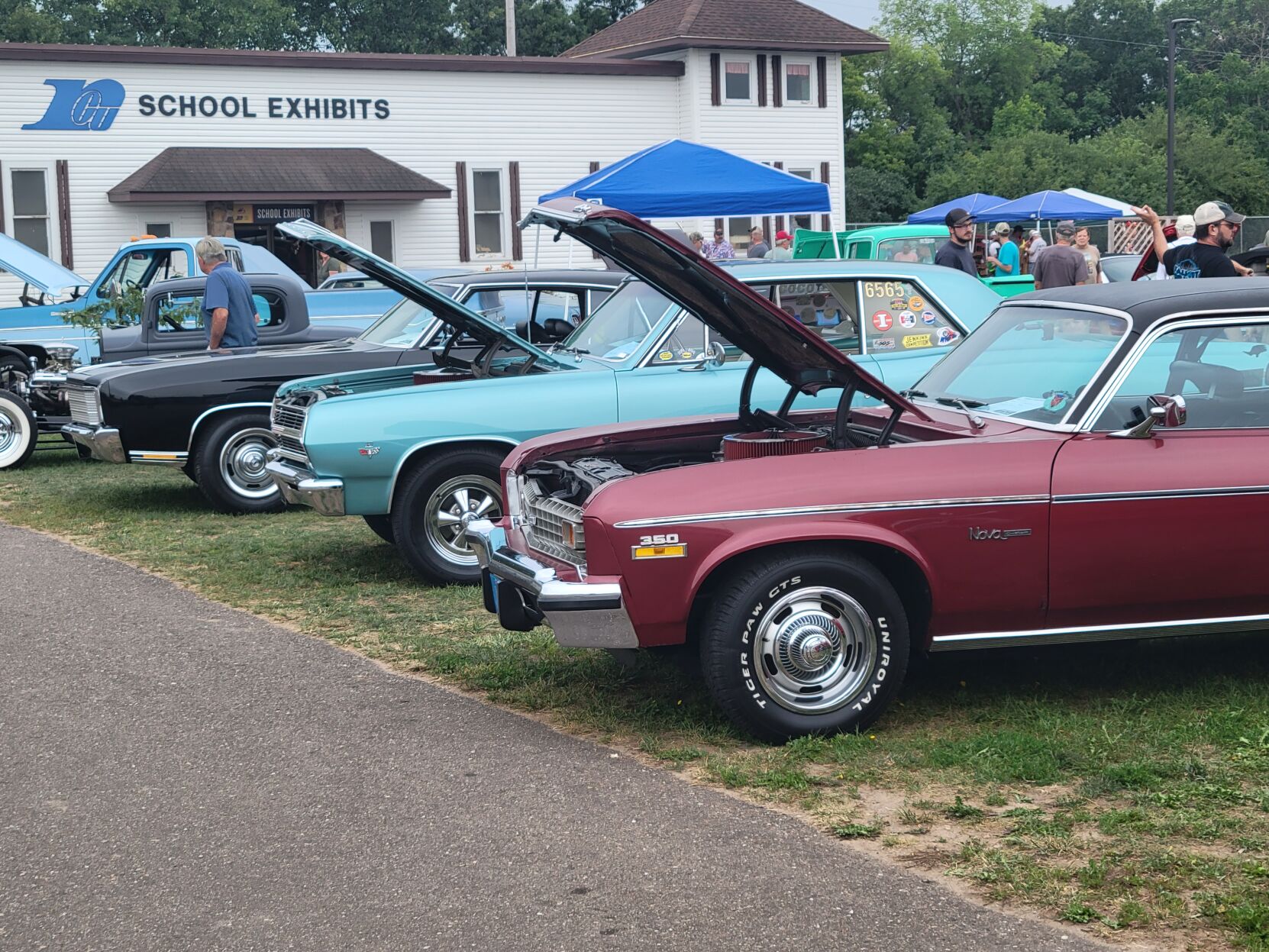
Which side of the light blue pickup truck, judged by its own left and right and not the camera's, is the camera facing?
left

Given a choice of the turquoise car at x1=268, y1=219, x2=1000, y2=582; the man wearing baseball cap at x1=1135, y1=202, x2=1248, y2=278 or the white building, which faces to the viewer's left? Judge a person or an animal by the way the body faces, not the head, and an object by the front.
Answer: the turquoise car

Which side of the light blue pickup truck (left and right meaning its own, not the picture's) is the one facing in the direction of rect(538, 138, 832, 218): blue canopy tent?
back

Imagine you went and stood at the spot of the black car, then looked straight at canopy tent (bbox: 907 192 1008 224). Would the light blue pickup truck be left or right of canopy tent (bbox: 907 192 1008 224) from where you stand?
left

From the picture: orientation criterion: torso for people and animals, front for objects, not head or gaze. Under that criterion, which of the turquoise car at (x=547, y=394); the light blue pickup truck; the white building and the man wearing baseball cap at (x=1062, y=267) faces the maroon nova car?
the white building

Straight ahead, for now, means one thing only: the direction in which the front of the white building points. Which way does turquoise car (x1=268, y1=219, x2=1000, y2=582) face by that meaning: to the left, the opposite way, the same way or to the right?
to the right

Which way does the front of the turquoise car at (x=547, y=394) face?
to the viewer's left
